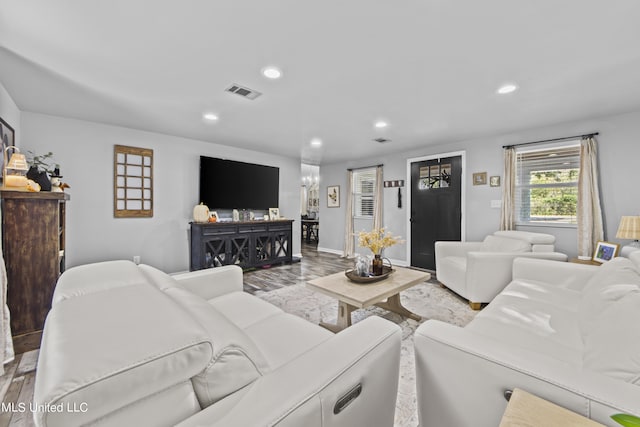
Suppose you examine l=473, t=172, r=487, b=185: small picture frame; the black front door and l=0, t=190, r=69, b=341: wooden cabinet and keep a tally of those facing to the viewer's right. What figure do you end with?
1

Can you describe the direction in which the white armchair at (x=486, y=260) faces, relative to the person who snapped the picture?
facing the viewer and to the left of the viewer

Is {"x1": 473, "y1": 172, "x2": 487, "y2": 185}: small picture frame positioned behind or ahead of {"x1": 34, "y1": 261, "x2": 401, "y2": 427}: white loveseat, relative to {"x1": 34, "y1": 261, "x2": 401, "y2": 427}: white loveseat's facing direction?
ahead

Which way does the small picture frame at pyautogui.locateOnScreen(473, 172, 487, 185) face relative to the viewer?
toward the camera

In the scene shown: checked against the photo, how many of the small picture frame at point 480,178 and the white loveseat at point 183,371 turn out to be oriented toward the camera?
1

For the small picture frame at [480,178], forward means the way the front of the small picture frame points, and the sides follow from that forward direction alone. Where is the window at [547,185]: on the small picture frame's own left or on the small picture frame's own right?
on the small picture frame's own left

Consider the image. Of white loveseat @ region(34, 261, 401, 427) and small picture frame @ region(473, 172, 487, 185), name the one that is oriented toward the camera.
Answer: the small picture frame

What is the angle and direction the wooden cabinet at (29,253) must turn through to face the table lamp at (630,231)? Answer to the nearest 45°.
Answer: approximately 45° to its right

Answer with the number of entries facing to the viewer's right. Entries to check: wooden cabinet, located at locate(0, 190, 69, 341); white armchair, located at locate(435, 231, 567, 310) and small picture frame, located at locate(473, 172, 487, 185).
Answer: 1

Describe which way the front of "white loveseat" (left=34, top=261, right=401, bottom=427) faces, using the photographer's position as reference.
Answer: facing away from the viewer and to the right of the viewer

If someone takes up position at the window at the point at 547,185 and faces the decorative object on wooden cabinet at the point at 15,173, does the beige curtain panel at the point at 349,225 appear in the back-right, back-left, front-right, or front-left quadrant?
front-right

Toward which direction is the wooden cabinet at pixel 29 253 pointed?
to the viewer's right

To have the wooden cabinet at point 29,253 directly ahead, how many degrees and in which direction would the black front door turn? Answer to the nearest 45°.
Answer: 0° — it already faces it
